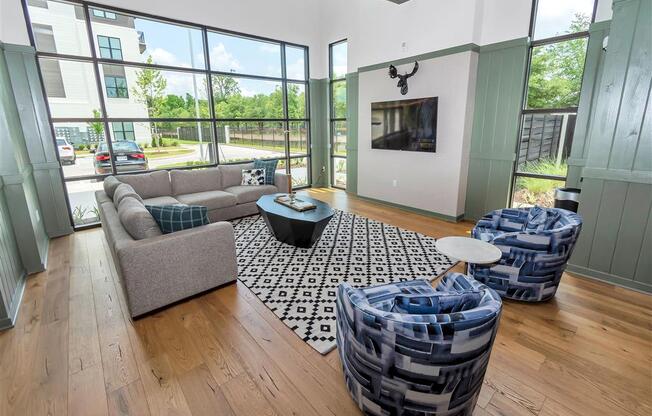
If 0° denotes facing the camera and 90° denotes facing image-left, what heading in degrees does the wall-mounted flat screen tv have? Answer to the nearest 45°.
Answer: approximately 45°

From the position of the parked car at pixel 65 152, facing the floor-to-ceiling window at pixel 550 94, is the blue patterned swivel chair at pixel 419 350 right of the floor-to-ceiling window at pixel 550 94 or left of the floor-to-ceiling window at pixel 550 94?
right

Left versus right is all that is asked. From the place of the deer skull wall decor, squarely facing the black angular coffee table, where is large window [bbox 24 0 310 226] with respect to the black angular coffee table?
right

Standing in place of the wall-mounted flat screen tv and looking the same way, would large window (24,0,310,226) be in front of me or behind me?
in front

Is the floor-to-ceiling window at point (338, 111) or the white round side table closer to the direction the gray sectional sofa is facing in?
the white round side table

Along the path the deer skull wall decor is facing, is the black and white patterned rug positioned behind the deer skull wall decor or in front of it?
in front

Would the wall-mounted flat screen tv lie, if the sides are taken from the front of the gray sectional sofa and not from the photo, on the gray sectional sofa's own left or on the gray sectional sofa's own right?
on the gray sectional sofa's own left

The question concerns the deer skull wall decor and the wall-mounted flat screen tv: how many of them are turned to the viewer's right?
0

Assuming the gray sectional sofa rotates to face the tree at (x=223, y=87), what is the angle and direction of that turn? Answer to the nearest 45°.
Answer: approximately 135° to its left

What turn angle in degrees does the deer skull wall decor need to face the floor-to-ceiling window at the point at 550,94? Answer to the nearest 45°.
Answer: approximately 90° to its left
